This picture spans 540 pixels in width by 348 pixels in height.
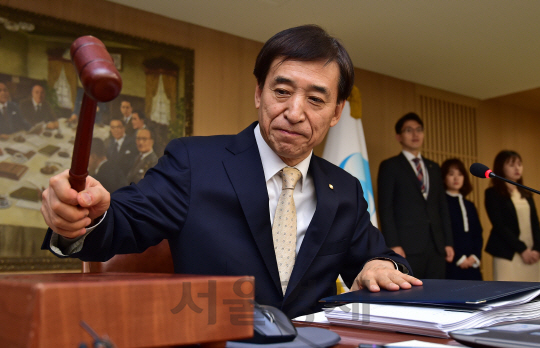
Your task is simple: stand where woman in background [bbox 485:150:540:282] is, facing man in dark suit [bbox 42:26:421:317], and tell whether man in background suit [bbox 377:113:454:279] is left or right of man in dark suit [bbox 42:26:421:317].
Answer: right

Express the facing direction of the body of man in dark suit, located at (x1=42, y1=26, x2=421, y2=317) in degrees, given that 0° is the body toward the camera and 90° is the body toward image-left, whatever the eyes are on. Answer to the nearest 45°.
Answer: approximately 0°

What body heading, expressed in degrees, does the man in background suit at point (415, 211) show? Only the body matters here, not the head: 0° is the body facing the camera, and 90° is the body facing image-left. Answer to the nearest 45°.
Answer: approximately 315°

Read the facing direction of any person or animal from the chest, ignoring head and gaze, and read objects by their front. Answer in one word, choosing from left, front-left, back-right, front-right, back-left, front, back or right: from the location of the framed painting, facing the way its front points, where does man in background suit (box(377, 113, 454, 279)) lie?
front-left

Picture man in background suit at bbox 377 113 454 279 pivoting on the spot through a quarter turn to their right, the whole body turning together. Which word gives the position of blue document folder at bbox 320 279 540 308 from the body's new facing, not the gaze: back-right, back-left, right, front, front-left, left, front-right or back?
front-left

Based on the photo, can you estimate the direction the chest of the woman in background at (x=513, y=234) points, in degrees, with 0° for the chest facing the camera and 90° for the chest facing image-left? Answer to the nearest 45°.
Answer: approximately 315°

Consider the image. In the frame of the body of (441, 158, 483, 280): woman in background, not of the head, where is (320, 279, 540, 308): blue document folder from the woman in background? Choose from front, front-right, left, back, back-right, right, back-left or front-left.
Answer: front-right

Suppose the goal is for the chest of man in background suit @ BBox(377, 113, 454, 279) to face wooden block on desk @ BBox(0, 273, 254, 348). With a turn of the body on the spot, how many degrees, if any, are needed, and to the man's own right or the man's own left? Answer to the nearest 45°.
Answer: approximately 45° to the man's own right
